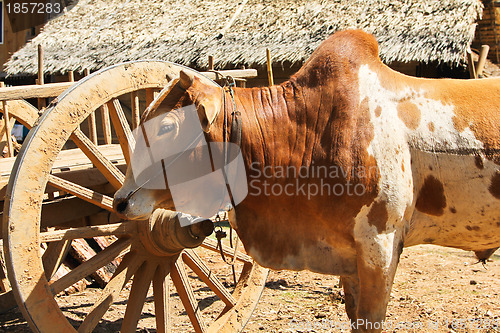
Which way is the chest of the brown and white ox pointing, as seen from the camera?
to the viewer's left

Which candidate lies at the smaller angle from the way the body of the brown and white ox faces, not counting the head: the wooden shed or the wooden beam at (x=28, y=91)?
the wooden beam

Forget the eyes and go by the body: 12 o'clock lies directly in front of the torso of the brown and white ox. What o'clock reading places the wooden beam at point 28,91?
The wooden beam is roughly at 12 o'clock from the brown and white ox.

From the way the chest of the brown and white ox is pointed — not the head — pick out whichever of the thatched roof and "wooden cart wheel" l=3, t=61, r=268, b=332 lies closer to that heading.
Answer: the wooden cart wheel

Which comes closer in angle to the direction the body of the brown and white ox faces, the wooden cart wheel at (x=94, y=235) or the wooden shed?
the wooden cart wheel

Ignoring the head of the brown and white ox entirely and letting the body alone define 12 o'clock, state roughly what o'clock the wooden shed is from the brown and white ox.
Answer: The wooden shed is roughly at 2 o'clock from the brown and white ox.

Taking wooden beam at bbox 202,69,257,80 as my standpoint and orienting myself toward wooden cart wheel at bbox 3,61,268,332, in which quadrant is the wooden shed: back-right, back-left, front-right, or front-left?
back-right

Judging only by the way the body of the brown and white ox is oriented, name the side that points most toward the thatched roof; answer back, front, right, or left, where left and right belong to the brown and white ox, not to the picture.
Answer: right

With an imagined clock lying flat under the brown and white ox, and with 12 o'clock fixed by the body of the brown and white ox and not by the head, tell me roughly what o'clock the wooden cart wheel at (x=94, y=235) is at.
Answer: The wooden cart wheel is roughly at 12 o'clock from the brown and white ox.
